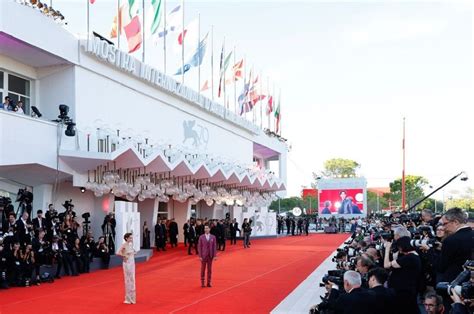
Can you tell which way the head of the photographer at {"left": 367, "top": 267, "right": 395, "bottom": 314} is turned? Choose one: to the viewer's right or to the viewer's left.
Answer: to the viewer's left

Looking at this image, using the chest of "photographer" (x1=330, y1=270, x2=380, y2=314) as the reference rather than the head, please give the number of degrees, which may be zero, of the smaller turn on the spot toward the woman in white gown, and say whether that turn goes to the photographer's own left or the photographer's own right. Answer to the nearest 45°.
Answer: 0° — they already face them

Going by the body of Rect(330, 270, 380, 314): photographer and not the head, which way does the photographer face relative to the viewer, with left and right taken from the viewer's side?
facing away from the viewer and to the left of the viewer

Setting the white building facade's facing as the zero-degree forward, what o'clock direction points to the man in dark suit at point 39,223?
The man in dark suit is roughly at 2 o'clock from the white building facade.

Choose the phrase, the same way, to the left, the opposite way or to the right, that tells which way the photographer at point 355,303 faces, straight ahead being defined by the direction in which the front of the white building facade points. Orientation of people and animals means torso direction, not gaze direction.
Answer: the opposite way

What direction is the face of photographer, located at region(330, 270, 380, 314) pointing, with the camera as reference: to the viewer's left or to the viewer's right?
to the viewer's left

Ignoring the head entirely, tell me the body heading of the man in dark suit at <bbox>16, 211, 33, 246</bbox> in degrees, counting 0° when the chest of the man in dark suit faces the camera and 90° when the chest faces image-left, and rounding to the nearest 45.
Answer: approximately 315°
